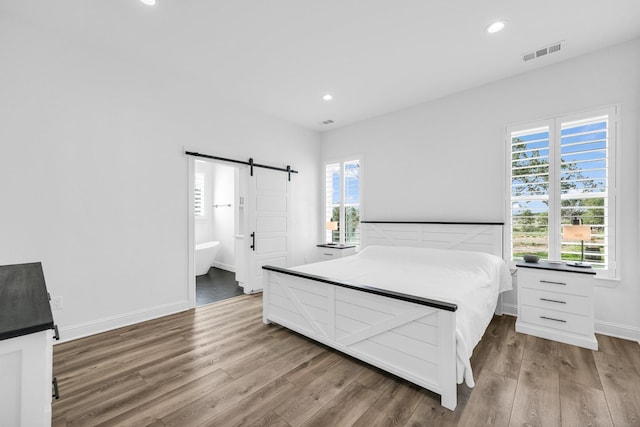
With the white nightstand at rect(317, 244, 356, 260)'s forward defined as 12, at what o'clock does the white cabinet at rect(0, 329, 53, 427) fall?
The white cabinet is roughly at 11 o'clock from the white nightstand.

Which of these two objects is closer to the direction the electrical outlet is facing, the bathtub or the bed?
the bed

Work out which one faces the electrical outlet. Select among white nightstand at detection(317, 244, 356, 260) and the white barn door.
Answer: the white nightstand

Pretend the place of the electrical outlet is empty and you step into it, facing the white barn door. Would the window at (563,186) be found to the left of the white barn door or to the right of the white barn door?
right

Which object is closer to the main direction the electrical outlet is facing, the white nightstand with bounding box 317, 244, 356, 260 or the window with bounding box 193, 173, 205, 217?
the white nightstand

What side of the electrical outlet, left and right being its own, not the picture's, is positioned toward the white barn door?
left

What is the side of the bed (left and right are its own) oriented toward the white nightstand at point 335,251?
right

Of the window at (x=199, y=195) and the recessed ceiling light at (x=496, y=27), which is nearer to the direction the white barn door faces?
the recessed ceiling light
